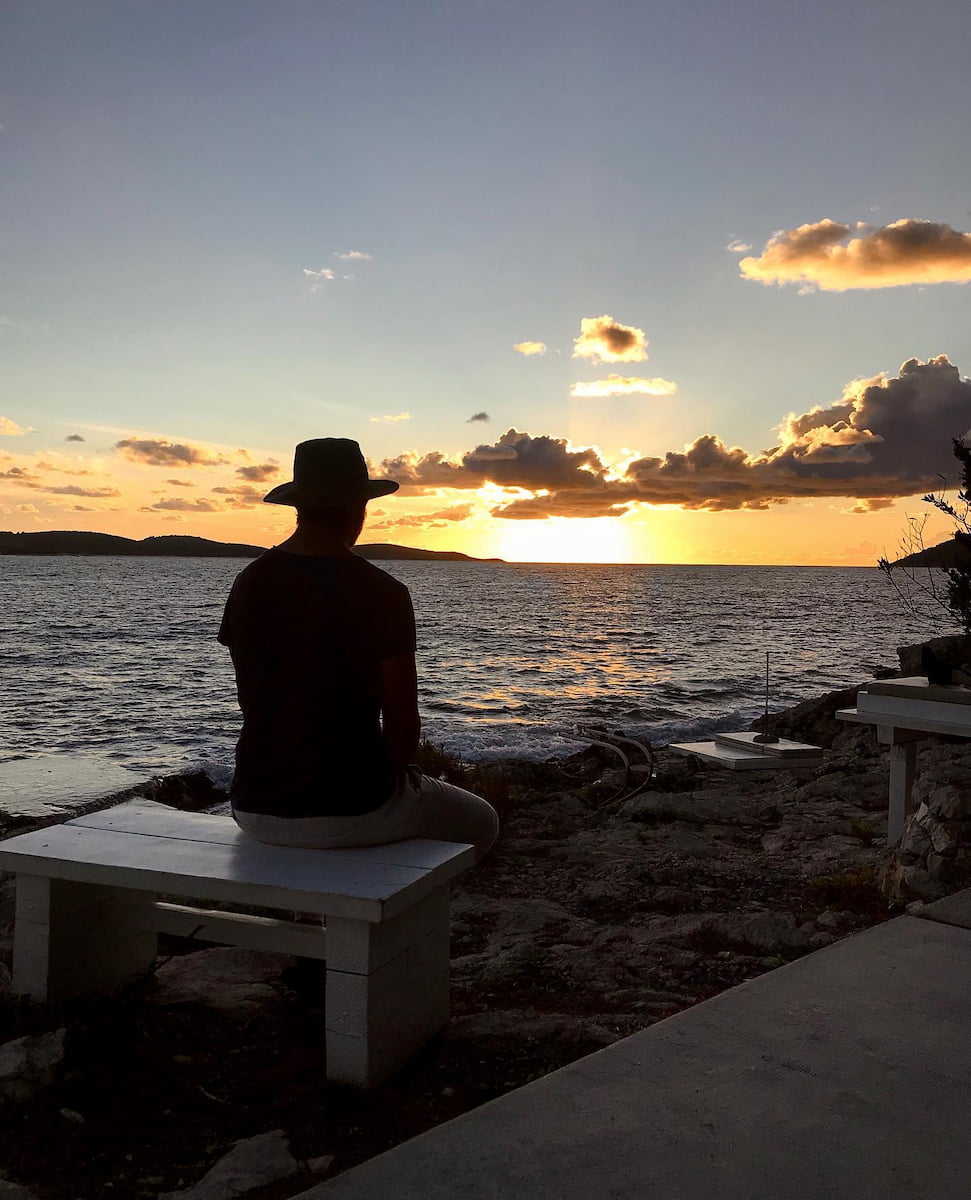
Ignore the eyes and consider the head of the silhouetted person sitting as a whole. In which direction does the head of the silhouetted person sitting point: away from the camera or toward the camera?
away from the camera

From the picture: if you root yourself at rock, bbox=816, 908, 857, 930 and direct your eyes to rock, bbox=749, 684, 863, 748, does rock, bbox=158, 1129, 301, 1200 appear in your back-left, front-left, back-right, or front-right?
back-left

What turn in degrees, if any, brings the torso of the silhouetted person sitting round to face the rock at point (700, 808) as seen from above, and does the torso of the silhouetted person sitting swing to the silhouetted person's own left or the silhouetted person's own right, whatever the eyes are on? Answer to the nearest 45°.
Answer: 0° — they already face it

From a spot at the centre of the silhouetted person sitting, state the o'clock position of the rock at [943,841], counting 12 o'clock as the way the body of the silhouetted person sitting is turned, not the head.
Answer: The rock is roughly at 1 o'clock from the silhouetted person sitting.

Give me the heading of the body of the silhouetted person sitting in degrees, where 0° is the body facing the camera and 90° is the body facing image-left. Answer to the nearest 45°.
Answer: approximately 225°

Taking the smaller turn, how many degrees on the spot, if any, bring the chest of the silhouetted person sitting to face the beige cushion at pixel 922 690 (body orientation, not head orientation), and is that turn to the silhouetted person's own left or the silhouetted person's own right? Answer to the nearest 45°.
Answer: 0° — they already face it
